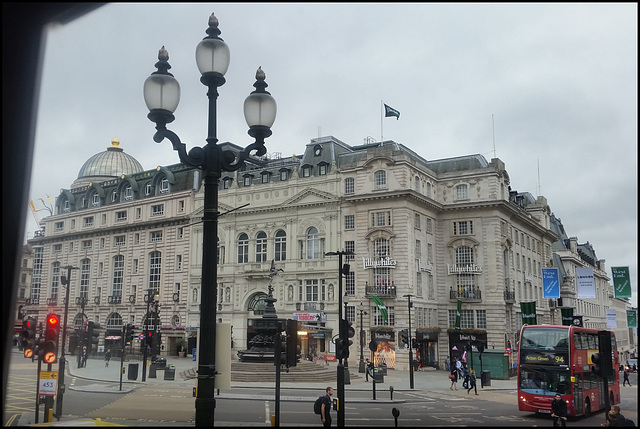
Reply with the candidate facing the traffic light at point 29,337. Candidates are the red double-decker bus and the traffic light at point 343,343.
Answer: the red double-decker bus

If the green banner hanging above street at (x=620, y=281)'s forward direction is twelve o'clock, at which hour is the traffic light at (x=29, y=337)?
The traffic light is roughly at 2 o'clock from the green banner hanging above street.

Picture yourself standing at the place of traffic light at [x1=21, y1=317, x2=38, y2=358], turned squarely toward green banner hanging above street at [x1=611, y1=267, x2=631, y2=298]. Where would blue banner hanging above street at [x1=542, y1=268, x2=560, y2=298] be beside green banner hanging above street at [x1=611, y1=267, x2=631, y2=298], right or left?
left

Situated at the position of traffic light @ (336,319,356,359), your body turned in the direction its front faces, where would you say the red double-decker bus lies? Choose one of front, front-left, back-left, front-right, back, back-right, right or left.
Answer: front-left

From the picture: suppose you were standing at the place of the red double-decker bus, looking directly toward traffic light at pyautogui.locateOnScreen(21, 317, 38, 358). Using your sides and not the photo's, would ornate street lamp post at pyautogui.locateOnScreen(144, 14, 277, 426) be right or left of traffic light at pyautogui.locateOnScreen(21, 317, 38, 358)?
left
